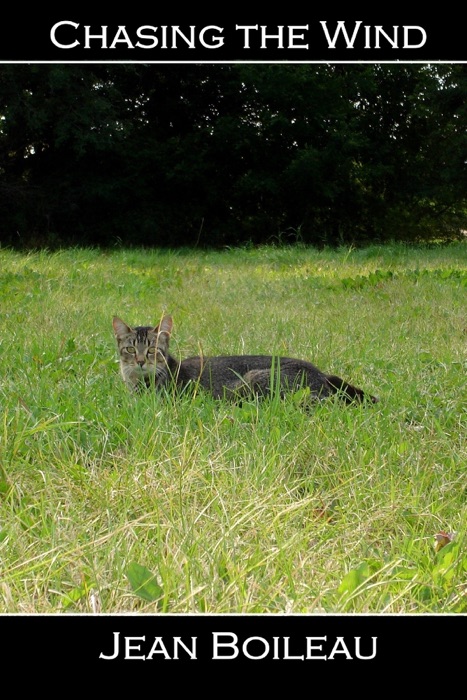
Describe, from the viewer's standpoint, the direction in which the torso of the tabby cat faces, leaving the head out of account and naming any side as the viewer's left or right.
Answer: facing to the left of the viewer
